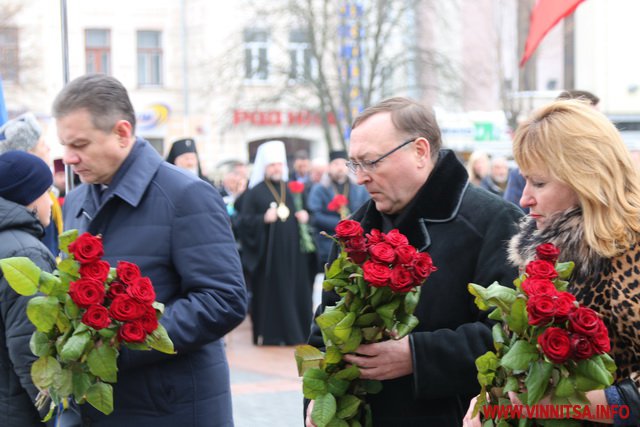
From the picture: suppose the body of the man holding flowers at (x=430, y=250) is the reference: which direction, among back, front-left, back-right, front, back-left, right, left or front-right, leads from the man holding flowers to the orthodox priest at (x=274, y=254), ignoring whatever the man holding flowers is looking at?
back-right

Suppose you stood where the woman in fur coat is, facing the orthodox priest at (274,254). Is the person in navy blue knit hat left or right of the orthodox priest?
left

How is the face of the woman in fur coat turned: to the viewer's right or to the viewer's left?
to the viewer's left

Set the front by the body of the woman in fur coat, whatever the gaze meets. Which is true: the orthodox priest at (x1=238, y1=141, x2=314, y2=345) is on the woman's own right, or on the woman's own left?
on the woman's own right

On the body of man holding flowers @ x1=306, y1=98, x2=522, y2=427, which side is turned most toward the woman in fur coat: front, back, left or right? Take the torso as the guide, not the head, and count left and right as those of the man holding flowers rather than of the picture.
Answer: left

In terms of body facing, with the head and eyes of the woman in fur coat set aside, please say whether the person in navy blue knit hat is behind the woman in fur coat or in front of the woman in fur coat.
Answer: in front

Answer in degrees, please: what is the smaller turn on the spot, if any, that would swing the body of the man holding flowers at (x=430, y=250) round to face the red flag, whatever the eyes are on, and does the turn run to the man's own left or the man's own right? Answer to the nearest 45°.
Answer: approximately 135° to the man's own right

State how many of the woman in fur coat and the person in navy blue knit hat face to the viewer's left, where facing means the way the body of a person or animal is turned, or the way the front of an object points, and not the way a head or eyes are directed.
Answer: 1

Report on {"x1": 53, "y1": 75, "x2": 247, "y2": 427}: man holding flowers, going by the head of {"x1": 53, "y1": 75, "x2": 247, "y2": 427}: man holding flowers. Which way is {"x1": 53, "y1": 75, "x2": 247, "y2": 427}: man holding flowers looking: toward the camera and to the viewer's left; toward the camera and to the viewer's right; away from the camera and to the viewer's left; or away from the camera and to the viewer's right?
toward the camera and to the viewer's left

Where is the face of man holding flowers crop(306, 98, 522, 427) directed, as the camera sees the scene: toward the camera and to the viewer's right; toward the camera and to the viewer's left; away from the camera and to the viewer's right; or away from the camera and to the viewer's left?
toward the camera and to the viewer's left

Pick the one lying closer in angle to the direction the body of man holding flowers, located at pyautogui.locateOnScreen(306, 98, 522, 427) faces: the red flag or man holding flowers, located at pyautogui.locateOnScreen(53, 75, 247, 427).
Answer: the man holding flowers

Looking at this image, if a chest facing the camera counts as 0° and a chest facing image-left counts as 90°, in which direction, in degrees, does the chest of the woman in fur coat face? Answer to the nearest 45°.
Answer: approximately 90°
